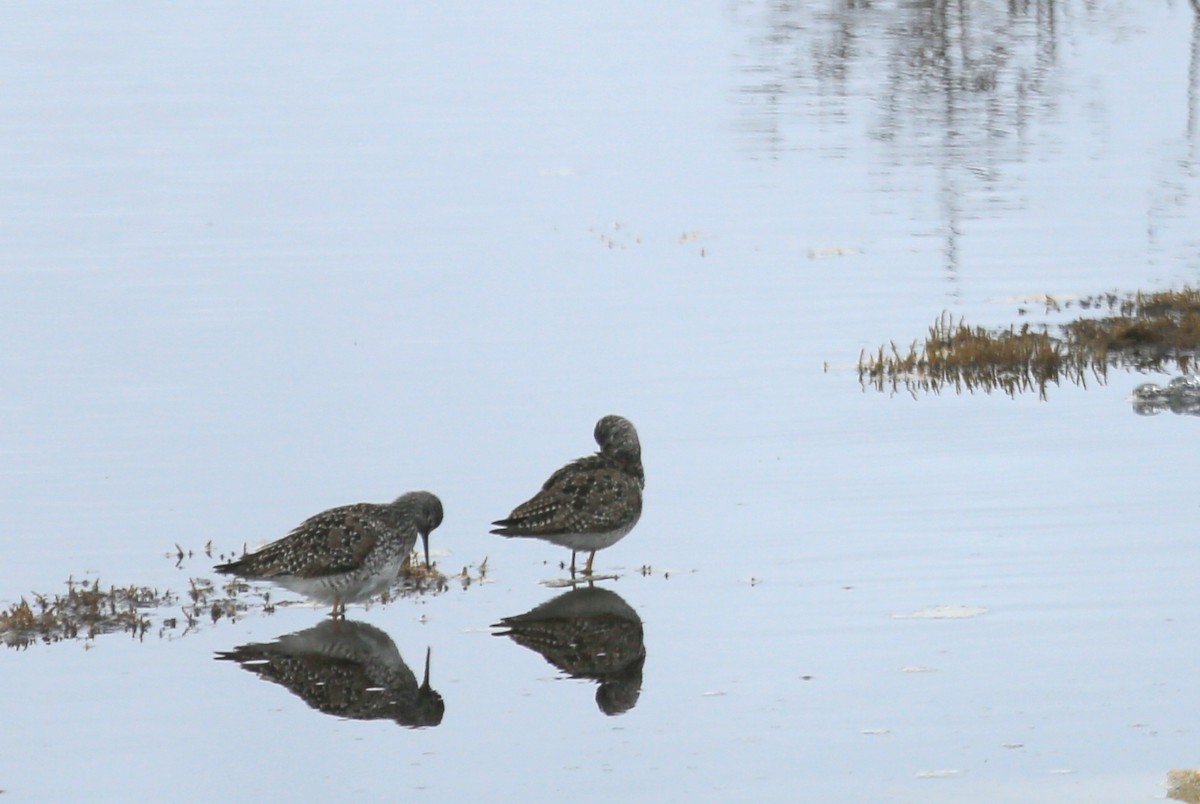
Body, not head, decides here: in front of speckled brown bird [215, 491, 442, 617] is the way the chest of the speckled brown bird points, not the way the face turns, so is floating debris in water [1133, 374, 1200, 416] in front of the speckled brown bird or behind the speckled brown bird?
in front

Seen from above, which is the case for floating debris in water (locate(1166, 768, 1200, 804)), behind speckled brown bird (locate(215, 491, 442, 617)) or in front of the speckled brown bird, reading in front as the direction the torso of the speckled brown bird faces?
in front

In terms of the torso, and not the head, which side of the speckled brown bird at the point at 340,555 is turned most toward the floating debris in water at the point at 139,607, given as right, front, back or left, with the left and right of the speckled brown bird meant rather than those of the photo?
back

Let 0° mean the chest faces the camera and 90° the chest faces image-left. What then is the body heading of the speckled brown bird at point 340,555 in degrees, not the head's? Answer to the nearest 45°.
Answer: approximately 270°
